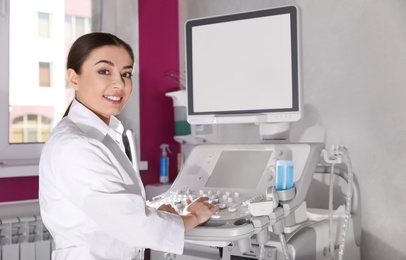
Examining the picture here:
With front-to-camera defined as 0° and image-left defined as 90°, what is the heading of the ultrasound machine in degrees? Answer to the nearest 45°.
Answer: approximately 45°

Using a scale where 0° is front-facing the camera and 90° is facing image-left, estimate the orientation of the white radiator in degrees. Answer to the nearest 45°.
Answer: approximately 0°

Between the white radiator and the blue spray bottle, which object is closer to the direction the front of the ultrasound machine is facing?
the white radiator

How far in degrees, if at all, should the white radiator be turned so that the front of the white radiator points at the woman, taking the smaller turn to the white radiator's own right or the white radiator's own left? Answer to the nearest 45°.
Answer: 0° — it already faces them

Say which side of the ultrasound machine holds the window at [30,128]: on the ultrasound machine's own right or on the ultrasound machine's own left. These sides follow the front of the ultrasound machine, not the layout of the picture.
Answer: on the ultrasound machine's own right

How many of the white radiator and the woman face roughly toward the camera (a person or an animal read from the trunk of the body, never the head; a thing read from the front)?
1

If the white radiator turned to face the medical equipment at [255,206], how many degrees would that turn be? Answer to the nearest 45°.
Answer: approximately 45° to its left

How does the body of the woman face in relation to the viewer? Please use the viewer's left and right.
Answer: facing to the right of the viewer
